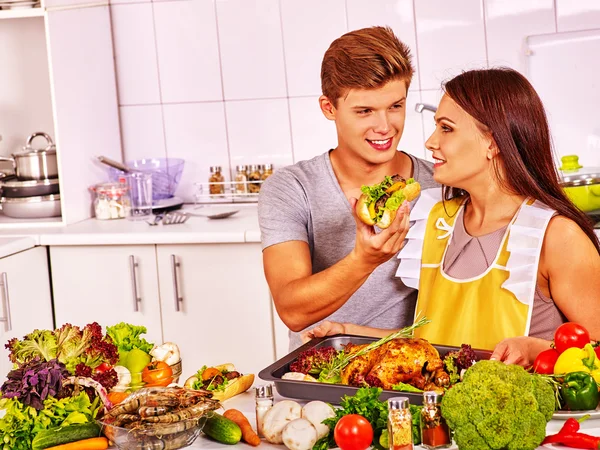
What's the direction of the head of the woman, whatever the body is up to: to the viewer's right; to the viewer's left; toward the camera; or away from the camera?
to the viewer's left

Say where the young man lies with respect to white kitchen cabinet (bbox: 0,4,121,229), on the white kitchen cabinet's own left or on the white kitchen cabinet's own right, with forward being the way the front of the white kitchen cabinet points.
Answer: on the white kitchen cabinet's own left

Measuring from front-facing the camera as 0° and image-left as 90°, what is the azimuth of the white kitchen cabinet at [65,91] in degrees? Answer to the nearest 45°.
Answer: approximately 45°

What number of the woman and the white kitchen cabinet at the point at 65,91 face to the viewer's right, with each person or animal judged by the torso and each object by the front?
0

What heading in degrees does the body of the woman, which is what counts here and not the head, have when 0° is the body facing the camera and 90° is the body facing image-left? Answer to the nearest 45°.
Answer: approximately 45°

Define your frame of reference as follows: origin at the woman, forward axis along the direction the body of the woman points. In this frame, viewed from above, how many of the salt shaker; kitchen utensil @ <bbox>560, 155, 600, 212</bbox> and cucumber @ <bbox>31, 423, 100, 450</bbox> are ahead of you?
2

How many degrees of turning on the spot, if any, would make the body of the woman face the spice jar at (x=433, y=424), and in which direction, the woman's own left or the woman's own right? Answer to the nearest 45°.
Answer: approximately 45° to the woman's own left

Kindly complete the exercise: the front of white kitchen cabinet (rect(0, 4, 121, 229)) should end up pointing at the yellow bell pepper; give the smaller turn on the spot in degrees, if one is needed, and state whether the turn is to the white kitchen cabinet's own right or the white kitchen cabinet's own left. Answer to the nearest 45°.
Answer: approximately 45° to the white kitchen cabinet's own left

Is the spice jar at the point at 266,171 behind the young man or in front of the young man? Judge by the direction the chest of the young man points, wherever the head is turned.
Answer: behind

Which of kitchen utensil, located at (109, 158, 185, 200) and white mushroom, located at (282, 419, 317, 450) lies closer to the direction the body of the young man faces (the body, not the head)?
the white mushroom

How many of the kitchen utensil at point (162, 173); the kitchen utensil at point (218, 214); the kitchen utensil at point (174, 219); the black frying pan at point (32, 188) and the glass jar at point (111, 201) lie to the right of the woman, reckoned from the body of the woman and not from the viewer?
5

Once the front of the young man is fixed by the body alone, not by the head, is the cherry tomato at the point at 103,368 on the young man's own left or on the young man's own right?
on the young man's own right

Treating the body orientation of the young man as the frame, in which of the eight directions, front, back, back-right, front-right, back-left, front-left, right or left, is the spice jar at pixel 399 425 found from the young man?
front-right

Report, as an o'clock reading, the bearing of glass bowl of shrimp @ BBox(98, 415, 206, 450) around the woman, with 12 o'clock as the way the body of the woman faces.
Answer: The glass bowl of shrimp is roughly at 12 o'clock from the woman.

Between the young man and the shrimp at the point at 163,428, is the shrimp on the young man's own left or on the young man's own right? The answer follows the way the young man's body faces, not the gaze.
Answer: on the young man's own right

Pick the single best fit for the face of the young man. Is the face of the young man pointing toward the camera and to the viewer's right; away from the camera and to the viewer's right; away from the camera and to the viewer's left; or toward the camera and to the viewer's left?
toward the camera and to the viewer's right
